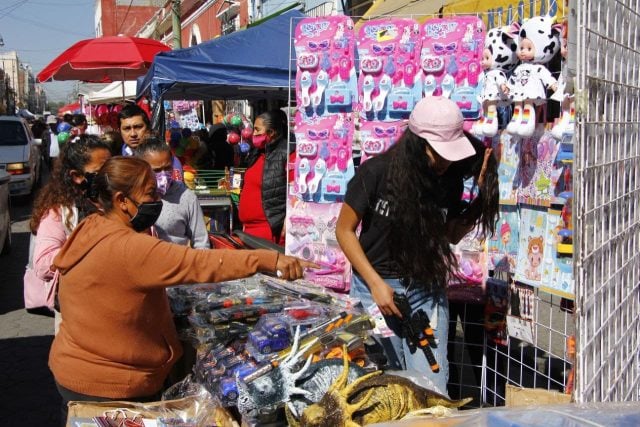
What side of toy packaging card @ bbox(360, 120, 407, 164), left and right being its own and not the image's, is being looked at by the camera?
front

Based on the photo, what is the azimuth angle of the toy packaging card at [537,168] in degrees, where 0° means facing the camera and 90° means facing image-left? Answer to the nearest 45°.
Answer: approximately 0°

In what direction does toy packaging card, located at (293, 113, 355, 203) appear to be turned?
toward the camera

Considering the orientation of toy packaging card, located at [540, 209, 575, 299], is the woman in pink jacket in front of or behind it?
in front

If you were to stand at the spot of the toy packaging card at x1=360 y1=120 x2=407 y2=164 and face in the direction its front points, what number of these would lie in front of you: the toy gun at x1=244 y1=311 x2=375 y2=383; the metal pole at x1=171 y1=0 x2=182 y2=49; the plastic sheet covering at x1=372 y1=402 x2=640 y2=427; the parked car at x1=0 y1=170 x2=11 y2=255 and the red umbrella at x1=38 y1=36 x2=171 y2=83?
2

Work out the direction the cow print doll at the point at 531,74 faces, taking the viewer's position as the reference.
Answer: facing the viewer and to the left of the viewer

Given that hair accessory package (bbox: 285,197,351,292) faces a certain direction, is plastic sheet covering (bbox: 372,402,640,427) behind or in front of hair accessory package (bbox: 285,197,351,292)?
in front

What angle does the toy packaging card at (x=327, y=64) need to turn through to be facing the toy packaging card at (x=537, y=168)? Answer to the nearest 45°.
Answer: approximately 45° to its left

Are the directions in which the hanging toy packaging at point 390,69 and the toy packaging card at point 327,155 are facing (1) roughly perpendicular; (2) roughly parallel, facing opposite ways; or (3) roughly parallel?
roughly parallel

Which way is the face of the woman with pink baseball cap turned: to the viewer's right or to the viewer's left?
to the viewer's right

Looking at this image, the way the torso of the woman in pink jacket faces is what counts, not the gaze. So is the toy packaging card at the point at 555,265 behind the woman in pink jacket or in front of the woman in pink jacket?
in front

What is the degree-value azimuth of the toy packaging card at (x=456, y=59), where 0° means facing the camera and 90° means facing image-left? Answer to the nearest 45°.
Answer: approximately 0°

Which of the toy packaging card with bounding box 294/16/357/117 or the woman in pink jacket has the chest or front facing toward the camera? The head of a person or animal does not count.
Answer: the toy packaging card

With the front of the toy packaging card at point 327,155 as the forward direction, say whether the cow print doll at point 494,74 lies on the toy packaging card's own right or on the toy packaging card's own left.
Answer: on the toy packaging card's own left

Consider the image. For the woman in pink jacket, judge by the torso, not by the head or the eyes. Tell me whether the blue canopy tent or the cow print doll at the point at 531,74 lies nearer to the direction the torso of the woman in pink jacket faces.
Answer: the cow print doll

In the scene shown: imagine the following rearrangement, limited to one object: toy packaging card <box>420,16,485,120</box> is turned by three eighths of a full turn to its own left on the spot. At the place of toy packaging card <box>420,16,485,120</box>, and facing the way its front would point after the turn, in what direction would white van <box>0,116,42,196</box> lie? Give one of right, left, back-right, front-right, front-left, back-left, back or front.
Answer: left
